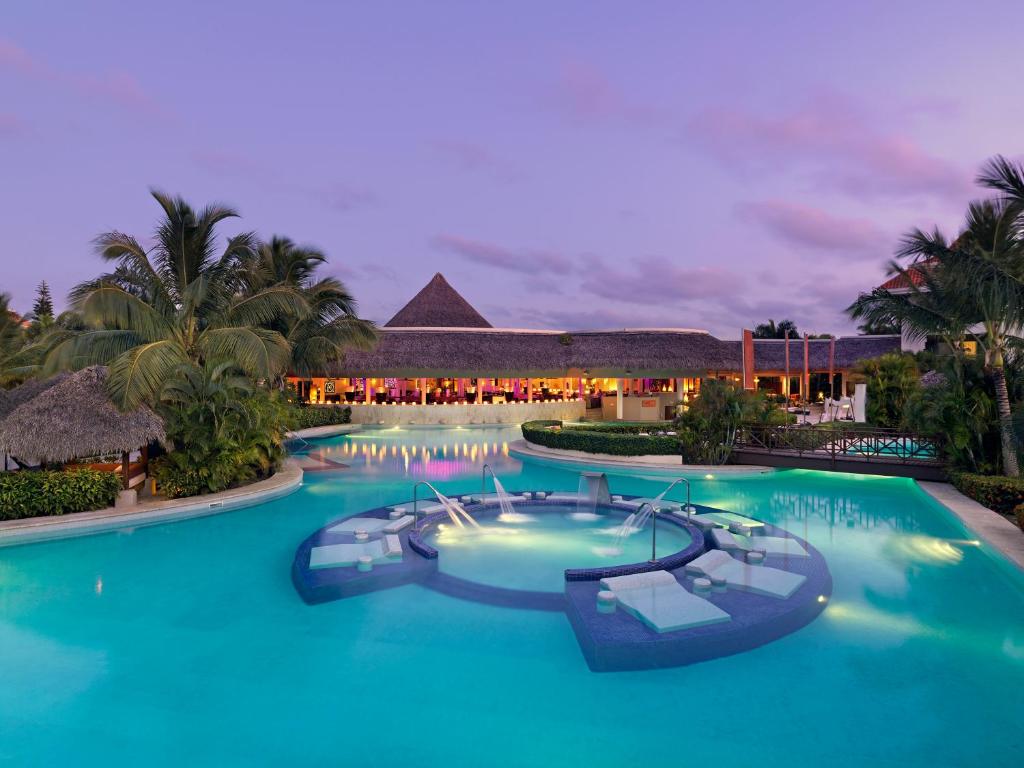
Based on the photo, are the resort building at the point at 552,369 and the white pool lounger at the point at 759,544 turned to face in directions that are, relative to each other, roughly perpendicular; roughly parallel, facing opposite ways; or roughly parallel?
roughly perpendicular

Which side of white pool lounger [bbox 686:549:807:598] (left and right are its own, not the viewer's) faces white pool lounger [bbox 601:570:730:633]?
right

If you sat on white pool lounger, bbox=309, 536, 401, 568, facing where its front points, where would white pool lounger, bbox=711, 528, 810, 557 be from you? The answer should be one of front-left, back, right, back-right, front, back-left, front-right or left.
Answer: back

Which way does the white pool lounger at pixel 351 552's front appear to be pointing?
to the viewer's left

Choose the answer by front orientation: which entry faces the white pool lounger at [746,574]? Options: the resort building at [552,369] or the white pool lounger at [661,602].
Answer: the resort building

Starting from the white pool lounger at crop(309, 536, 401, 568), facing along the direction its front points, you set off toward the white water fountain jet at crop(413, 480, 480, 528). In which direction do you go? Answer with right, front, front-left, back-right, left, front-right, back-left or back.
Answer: back-right

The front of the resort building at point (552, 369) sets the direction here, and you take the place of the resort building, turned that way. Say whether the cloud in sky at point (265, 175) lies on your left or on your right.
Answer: on your right

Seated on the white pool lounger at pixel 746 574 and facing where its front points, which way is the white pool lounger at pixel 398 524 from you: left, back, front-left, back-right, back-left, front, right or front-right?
back-right

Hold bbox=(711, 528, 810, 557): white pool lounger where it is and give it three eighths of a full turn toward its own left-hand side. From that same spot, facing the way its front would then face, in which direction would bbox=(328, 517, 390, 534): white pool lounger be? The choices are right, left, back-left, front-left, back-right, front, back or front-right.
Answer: front-left

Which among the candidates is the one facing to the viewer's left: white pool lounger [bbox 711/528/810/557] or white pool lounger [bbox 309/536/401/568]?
white pool lounger [bbox 309/536/401/568]

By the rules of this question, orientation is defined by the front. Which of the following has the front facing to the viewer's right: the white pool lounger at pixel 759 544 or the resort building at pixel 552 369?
the white pool lounger

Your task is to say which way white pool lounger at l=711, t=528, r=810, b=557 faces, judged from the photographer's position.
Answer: facing to the right of the viewer
